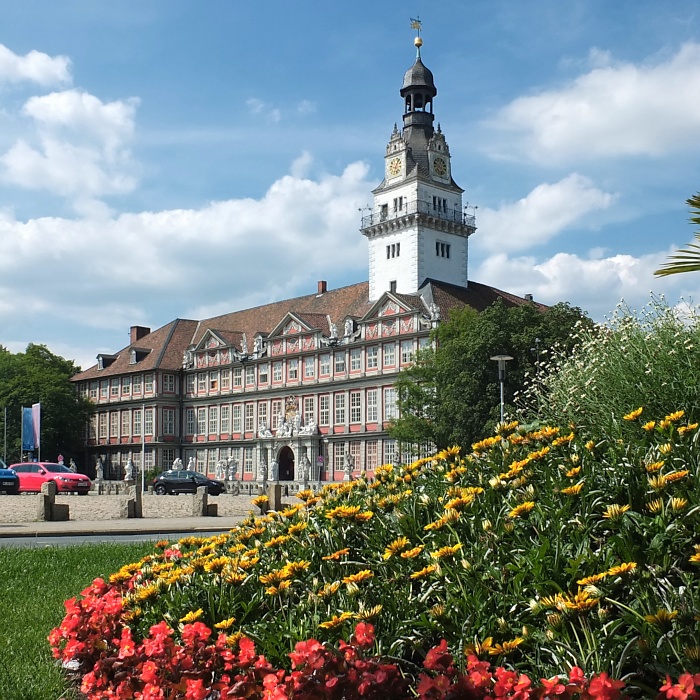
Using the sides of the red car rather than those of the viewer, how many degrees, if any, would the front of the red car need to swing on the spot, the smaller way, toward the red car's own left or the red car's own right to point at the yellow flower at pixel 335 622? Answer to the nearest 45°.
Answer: approximately 45° to the red car's own right

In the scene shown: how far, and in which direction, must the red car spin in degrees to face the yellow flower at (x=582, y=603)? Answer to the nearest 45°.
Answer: approximately 45° to its right

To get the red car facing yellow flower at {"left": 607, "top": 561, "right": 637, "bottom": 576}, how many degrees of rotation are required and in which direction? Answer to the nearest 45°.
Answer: approximately 45° to its right

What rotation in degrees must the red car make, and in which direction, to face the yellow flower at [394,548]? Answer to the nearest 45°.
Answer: approximately 45° to its right

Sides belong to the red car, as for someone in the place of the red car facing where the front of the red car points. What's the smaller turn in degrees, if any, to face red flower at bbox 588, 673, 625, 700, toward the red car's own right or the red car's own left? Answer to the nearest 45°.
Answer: approximately 45° to the red car's own right

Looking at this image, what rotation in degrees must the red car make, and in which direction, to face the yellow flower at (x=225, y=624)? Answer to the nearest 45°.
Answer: approximately 45° to its right

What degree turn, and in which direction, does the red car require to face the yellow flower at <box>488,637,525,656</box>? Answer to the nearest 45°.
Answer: approximately 45° to its right

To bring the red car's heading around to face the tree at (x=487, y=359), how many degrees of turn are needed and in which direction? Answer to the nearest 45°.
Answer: approximately 45° to its left

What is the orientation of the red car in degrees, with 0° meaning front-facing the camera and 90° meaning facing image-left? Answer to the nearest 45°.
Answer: approximately 315°
